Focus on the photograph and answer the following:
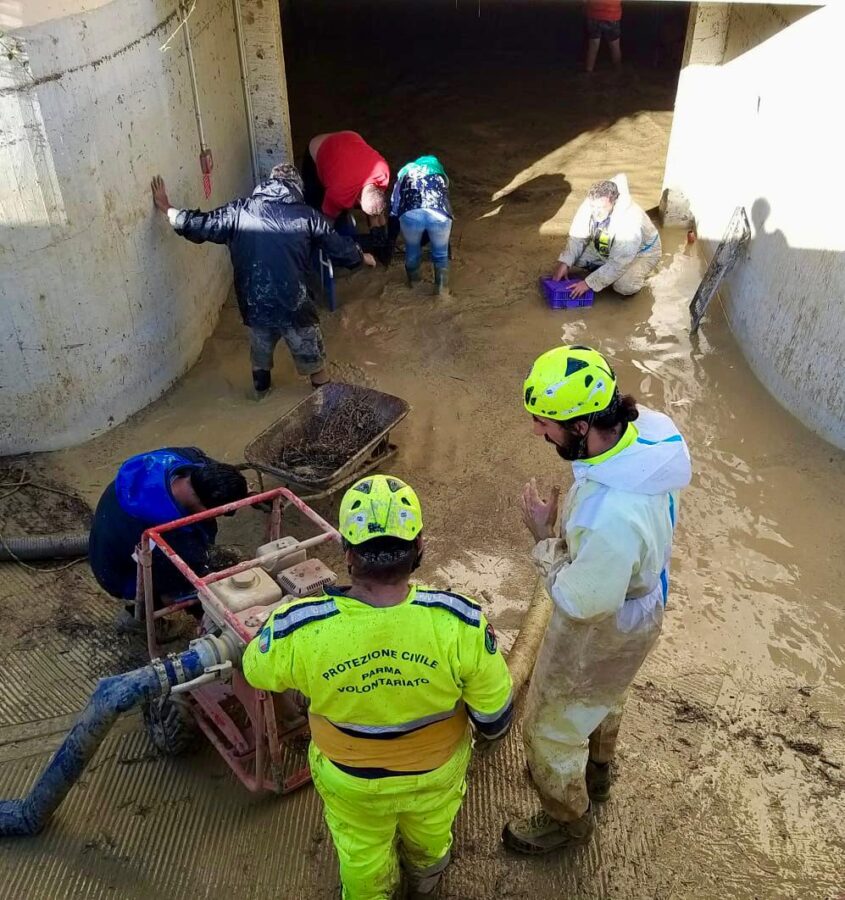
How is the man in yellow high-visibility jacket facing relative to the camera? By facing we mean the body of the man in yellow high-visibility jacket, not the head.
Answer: away from the camera

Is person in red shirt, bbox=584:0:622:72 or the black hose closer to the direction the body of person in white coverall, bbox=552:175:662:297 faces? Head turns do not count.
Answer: the black hose

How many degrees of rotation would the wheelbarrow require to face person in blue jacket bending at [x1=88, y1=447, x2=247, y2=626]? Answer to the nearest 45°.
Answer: approximately 180°

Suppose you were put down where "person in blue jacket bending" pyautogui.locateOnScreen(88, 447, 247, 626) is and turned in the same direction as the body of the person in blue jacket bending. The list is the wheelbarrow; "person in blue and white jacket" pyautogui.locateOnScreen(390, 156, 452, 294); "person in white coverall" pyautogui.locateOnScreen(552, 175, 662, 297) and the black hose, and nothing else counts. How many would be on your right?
0

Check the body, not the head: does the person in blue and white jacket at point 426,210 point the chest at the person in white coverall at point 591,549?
no

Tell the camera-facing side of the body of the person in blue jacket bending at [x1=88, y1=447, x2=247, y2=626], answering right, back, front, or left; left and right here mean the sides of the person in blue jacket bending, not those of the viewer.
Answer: right

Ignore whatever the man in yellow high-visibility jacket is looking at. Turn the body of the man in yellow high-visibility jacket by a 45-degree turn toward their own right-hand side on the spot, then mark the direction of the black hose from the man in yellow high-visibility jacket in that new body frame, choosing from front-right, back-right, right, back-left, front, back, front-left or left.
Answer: left

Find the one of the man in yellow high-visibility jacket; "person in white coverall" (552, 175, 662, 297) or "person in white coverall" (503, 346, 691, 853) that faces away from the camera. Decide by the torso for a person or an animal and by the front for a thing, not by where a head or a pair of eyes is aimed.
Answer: the man in yellow high-visibility jacket

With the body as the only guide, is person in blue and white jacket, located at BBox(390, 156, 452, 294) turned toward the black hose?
no

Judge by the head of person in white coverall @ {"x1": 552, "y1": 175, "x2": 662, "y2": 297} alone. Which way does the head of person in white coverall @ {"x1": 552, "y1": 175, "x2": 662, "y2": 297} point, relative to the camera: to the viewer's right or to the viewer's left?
to the viewer's left

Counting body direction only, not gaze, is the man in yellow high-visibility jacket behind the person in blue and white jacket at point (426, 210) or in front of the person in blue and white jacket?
behind

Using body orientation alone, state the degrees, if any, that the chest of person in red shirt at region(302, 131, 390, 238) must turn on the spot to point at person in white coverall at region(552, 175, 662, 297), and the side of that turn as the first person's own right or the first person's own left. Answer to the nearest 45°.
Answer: approximately 45° to the first person's own left

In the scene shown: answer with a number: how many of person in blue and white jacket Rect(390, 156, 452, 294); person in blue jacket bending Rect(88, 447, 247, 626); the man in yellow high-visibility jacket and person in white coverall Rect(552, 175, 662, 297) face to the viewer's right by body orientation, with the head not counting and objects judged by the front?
1

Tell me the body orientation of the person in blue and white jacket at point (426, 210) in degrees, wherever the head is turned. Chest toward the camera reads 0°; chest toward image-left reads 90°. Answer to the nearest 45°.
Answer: approximately 180°

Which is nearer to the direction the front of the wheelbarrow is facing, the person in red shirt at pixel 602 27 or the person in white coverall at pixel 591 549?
the person in red shirt

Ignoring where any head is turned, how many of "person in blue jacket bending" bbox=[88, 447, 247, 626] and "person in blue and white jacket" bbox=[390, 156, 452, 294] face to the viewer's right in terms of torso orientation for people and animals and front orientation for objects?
1

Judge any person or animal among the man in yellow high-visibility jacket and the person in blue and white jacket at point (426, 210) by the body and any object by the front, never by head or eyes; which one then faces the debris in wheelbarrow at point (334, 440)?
the man in yellow high-visibility jacket

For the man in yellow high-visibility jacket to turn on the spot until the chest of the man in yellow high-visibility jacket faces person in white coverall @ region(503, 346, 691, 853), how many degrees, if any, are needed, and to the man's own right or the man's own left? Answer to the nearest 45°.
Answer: approximately 45° to the man's own right

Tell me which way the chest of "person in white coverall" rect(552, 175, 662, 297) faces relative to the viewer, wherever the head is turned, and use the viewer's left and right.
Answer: facing the viewer and to the left of the viewer

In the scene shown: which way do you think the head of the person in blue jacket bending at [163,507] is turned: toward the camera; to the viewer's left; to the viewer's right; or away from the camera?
to the viewer's right

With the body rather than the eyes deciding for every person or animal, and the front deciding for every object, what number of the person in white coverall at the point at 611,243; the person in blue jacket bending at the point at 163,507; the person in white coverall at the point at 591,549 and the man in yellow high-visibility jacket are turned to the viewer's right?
1

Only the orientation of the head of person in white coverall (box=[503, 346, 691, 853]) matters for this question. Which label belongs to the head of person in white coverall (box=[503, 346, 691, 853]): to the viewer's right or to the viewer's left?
to the viewer's left

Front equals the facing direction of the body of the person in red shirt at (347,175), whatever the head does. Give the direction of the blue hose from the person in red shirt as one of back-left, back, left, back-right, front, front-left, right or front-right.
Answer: front-right
